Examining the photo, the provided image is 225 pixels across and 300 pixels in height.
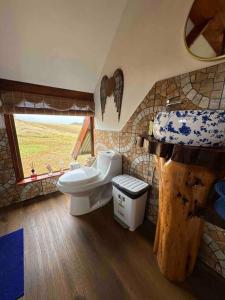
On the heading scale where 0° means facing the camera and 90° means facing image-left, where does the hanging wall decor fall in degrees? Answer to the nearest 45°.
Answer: approximately 45°

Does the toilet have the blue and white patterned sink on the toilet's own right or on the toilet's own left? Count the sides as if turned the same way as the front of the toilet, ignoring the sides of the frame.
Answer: on the toilet's own left

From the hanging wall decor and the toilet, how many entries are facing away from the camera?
0

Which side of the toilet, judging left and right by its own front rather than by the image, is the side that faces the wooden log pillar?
left

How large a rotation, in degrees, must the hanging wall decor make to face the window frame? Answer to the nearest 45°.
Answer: approximately 45° to its right

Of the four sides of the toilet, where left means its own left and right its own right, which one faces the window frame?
right

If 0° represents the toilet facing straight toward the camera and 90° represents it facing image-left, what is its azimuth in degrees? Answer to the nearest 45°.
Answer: approximately 45°
